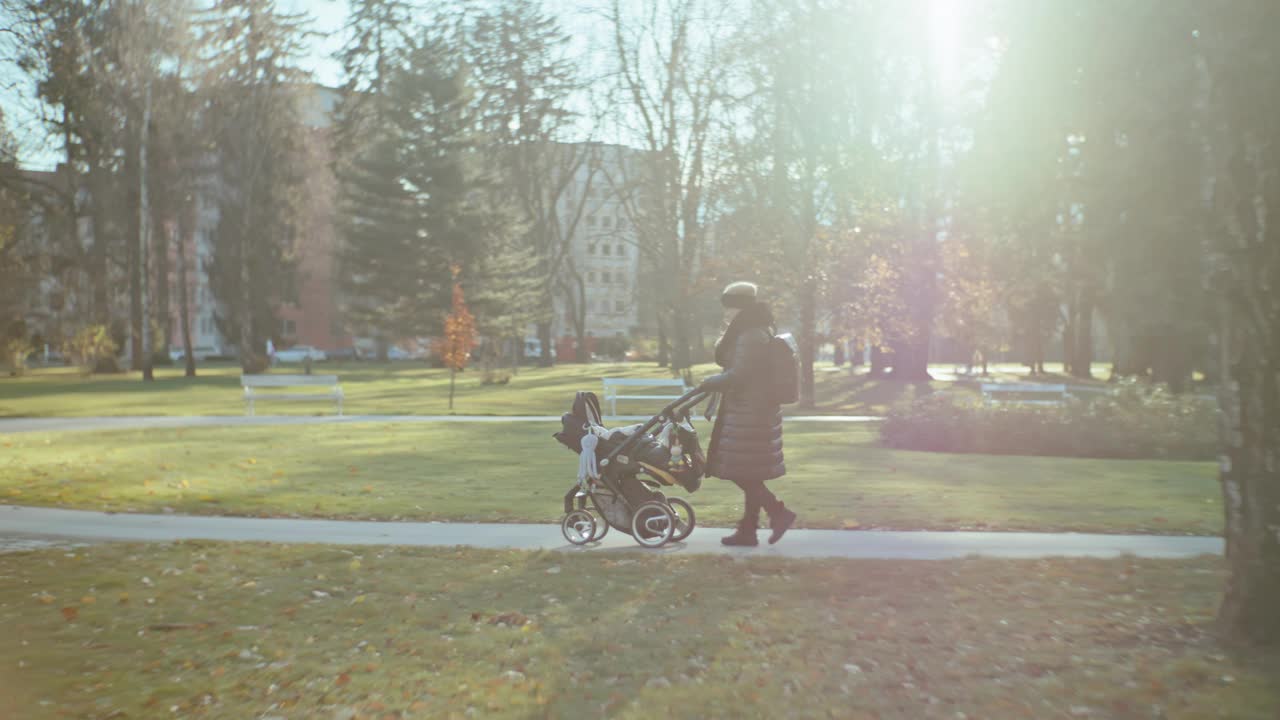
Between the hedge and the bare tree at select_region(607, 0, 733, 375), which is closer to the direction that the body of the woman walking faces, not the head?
the bare tree

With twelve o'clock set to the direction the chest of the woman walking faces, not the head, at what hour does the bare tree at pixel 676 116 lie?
The bare tree is roughly at 3 o'clock from the woman walking.

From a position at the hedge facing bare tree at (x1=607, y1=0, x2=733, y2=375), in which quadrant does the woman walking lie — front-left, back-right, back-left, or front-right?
back-left

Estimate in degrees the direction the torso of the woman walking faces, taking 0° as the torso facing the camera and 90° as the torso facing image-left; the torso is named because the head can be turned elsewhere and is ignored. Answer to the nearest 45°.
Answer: approximately 90°

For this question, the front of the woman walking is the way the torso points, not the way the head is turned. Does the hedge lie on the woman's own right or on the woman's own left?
on the woman's own right
